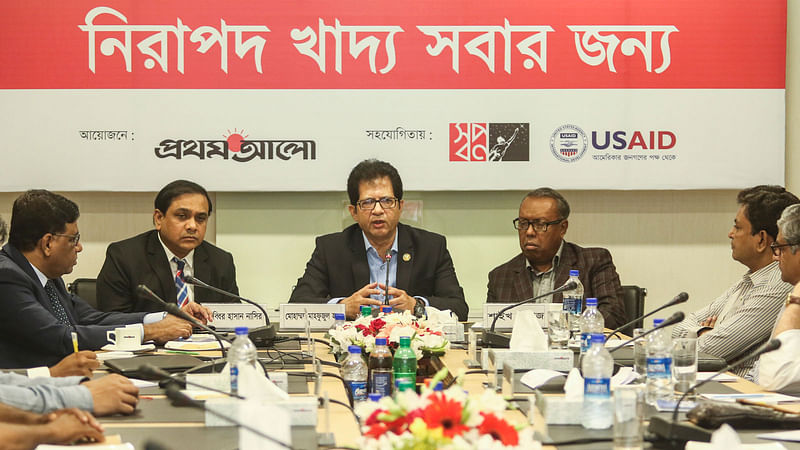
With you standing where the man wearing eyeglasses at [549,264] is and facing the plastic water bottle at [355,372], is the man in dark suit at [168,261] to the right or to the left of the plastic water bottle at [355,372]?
right

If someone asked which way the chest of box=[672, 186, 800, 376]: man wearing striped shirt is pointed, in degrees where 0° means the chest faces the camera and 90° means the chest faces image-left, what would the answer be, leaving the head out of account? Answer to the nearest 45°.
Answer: approximately 90°

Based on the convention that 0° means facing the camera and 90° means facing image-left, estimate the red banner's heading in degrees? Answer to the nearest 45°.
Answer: approximately 0°

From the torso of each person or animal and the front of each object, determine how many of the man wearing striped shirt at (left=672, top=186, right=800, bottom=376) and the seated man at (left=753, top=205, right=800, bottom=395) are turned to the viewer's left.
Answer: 2

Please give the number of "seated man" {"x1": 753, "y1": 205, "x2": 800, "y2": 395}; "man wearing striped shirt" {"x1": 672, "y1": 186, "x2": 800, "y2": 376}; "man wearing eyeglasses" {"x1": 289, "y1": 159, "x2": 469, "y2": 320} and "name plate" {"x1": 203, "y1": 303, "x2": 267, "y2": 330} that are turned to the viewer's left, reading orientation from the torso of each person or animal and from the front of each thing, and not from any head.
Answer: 2

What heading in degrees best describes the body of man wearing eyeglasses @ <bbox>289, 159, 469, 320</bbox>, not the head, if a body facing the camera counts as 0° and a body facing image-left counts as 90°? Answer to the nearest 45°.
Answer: approximately 0°

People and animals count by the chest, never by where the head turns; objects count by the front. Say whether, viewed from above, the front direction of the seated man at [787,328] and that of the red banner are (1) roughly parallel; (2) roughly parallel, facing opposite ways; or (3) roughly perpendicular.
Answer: roughly perpendicular

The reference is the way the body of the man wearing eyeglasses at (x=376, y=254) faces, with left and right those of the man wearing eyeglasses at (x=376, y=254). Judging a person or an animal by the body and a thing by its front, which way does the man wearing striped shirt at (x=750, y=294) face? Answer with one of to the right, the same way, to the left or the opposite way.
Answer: to the right

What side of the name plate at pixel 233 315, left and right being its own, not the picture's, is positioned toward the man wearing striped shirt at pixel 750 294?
left

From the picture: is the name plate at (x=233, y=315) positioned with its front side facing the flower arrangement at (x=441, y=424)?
yes

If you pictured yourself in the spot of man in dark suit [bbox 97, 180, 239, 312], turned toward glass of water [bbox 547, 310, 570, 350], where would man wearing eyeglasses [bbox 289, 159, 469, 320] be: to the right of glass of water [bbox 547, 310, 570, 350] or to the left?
left

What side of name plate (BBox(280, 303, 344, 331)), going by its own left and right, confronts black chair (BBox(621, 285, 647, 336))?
left
